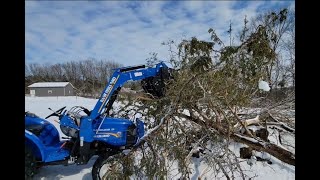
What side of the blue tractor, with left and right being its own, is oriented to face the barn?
left

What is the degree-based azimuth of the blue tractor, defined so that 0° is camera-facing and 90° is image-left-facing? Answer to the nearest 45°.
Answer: approximately 270°
